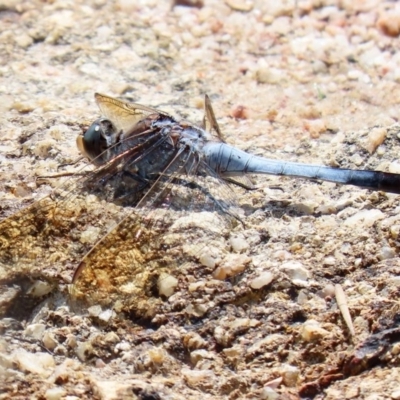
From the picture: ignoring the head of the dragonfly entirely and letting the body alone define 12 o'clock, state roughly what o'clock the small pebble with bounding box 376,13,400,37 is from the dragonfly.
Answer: The small pebble is roughly at 4 o'clock from the dragonfly.

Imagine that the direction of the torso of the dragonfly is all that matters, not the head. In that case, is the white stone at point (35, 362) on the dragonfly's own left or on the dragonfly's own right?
on the dragonfly's own left

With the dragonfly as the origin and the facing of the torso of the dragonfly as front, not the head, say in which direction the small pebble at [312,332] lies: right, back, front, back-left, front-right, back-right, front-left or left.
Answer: back-left

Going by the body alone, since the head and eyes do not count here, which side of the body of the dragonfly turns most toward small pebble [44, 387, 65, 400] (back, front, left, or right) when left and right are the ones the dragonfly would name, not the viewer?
left

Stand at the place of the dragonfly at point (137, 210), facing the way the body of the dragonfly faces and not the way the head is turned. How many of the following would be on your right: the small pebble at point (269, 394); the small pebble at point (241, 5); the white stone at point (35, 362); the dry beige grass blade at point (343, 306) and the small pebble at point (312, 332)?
1

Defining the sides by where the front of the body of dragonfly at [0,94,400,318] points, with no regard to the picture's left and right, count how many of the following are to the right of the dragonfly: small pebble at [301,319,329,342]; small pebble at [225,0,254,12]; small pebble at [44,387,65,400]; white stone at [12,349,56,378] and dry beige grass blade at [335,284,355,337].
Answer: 1

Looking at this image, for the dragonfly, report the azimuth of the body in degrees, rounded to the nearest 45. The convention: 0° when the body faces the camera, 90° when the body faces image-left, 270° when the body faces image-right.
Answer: approximately 90°

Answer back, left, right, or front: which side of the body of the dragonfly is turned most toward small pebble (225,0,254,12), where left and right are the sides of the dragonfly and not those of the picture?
right

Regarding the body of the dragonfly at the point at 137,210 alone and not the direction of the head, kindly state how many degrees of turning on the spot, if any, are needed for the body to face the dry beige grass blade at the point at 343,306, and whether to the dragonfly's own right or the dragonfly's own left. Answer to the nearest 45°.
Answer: approximately 135° to the dragonfly's own left
